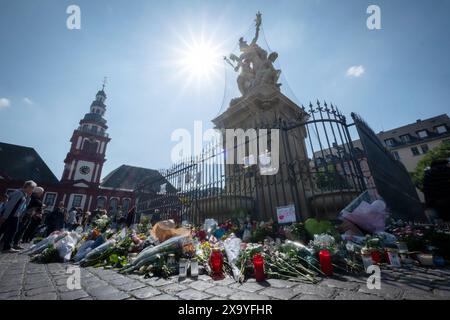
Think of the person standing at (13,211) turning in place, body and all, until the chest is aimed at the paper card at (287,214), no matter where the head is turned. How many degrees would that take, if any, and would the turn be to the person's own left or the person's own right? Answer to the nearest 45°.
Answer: approximately 45° to the person's own right

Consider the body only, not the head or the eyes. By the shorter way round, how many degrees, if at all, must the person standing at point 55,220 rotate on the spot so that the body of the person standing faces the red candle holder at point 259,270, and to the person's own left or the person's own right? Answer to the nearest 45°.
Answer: approximately 90° to the person's own right

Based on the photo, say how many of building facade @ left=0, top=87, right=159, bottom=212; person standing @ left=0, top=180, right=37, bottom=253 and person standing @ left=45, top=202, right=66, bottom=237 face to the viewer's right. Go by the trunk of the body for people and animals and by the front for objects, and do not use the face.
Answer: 2

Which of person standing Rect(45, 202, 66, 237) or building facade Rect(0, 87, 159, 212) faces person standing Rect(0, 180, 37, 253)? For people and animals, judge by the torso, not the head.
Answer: the building facade

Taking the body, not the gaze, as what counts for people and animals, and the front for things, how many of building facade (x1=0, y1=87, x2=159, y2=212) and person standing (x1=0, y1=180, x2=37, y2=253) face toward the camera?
1

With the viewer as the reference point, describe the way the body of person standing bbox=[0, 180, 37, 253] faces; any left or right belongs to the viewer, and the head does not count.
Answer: facing to the right of the viewer

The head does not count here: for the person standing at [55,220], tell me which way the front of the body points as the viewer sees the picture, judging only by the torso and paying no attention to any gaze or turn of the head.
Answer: to the viewer's right

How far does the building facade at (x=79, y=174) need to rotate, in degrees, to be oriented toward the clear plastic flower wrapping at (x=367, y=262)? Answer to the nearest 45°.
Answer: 0° — it already faces it

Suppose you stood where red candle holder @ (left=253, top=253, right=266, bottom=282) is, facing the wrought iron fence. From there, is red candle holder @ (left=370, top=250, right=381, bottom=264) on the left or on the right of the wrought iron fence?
right

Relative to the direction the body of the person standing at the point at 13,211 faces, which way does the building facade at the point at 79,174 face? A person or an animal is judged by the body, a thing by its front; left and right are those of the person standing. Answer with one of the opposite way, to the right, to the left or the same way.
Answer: to the right
